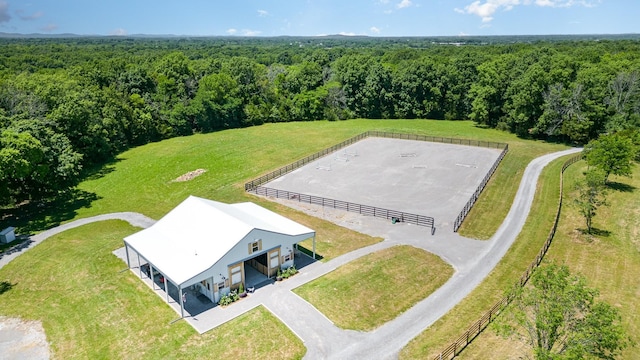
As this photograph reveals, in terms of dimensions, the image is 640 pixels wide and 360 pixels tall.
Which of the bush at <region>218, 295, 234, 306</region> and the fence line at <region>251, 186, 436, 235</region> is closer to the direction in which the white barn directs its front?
the bush

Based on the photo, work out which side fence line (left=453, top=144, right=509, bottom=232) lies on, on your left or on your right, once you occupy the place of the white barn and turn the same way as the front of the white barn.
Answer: on your left

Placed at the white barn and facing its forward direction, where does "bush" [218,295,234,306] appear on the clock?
The bush is roughly at 1 o'clock from the white barn.

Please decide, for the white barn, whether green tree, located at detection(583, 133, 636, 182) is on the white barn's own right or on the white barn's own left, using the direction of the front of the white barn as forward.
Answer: on the white barn's own left

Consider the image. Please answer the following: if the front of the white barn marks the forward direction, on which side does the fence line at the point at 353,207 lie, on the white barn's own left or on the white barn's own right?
on the white barn's own left

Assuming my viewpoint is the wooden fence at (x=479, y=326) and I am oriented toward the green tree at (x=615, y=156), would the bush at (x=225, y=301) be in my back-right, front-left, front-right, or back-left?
back-left

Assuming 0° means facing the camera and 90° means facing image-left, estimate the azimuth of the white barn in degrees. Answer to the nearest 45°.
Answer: approximately 315°

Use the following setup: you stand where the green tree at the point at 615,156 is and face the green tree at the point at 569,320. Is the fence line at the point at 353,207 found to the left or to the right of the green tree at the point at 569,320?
right
